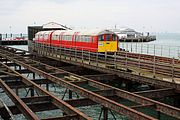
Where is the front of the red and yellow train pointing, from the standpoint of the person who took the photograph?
facing the viewer and to the right of the viewer
